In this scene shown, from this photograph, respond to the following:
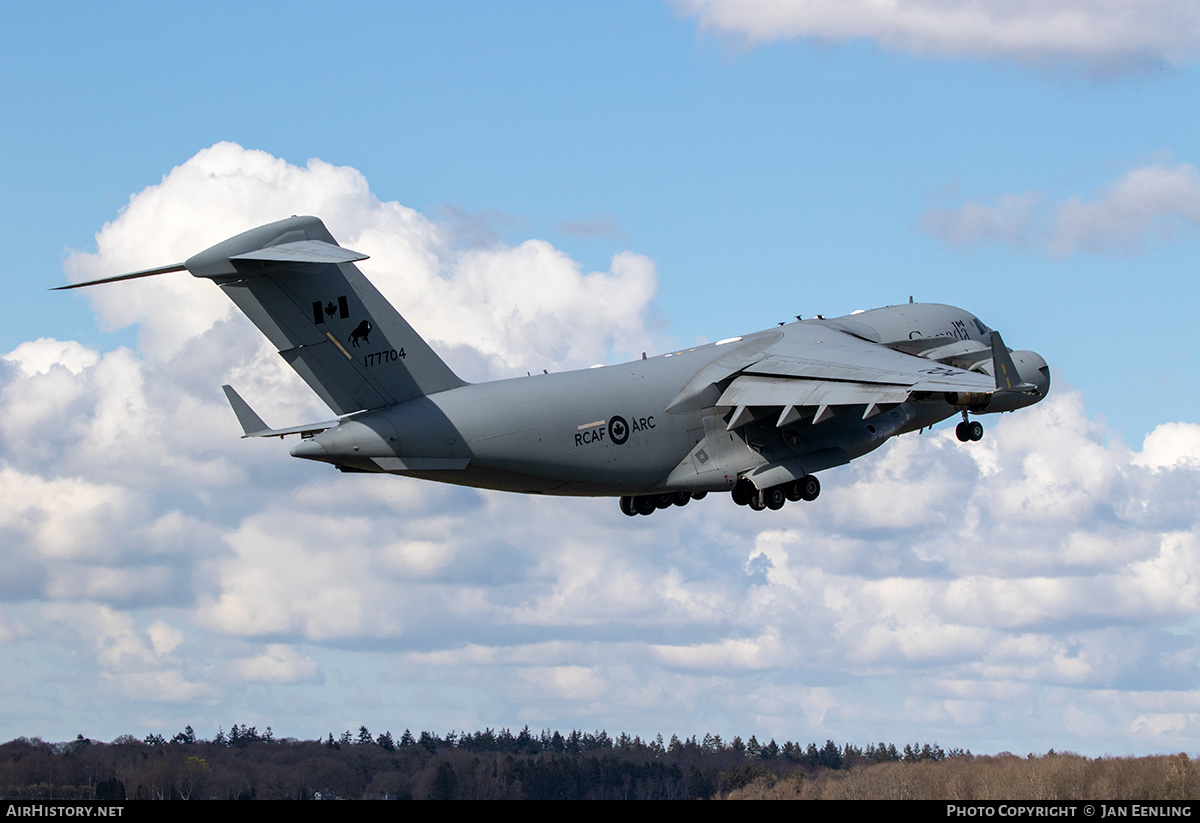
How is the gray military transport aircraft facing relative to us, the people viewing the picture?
facing away from the viewer and to the right of the viewer
